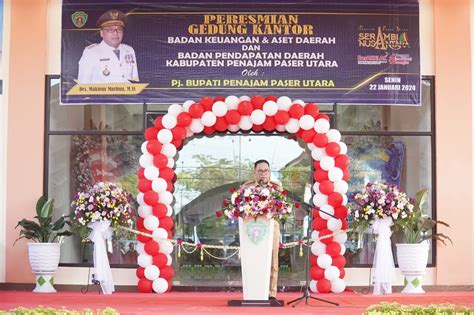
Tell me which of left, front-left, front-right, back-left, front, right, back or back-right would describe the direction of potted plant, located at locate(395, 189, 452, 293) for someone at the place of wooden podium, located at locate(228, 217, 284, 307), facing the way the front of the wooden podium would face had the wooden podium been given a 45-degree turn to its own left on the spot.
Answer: left

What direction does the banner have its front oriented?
toward the camera

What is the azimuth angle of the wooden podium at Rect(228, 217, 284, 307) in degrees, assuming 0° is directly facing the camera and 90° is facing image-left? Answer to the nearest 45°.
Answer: approximately 0°

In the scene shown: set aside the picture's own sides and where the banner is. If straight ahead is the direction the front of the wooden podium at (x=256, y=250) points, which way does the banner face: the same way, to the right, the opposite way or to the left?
the same way

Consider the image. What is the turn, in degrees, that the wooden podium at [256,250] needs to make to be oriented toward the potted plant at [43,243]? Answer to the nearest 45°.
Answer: approximately 135° to its right

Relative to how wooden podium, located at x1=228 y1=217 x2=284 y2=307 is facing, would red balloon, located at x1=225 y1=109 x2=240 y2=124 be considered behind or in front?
behind

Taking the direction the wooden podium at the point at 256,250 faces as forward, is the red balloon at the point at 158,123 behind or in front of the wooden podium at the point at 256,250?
behind

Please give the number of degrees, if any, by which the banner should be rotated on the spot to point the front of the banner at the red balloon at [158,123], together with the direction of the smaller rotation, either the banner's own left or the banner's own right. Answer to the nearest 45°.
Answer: approximately 90° to the banner's own right

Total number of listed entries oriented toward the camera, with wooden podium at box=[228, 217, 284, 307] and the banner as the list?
2

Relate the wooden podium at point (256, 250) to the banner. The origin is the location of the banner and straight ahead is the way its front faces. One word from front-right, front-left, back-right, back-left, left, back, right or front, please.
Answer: front
